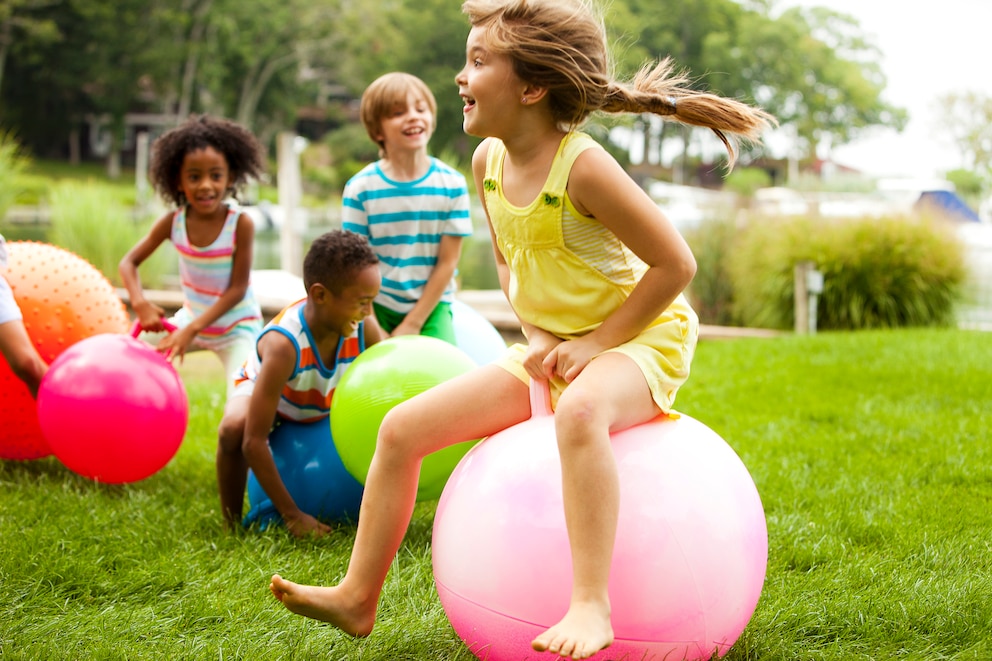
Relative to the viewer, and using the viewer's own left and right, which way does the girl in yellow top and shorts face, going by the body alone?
facing the viewer and to the left of the viewer

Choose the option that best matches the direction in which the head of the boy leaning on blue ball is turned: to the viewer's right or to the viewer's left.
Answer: to the viewer's right

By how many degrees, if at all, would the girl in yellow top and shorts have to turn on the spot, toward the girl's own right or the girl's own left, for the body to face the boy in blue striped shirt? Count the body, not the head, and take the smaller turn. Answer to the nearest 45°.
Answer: approximately 135° to the girl's own right

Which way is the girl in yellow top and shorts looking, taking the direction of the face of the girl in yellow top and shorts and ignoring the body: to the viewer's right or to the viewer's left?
to the viewer's left

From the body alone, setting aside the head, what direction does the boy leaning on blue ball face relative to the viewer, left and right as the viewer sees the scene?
facing the viewer and to the right of the viewer

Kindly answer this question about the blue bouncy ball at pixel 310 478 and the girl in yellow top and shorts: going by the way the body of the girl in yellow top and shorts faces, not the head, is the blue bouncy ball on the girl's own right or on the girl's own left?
on the girl's own right

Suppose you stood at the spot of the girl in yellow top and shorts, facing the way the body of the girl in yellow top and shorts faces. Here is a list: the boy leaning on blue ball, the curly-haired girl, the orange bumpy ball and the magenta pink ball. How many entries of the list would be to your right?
4

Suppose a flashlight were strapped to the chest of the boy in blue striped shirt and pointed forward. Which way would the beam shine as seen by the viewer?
toward the camera

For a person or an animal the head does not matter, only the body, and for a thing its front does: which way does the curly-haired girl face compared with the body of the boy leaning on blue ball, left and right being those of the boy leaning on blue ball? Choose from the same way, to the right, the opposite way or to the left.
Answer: to the right

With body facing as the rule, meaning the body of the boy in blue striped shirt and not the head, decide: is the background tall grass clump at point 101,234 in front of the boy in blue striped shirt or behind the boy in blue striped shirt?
behind
